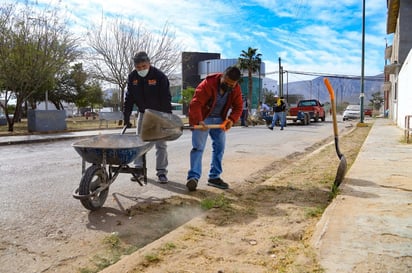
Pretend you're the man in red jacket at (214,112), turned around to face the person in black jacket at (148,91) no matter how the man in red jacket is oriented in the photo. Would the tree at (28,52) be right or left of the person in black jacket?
right

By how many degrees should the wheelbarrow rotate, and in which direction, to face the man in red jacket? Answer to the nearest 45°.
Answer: approximately 180°

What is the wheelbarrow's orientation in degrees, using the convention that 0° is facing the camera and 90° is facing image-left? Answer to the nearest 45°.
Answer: approximately 45°

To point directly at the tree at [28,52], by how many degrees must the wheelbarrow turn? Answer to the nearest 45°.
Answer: approximately 135° to its right

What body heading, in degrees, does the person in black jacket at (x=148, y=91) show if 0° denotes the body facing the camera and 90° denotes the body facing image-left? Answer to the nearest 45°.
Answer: approximately 0°
